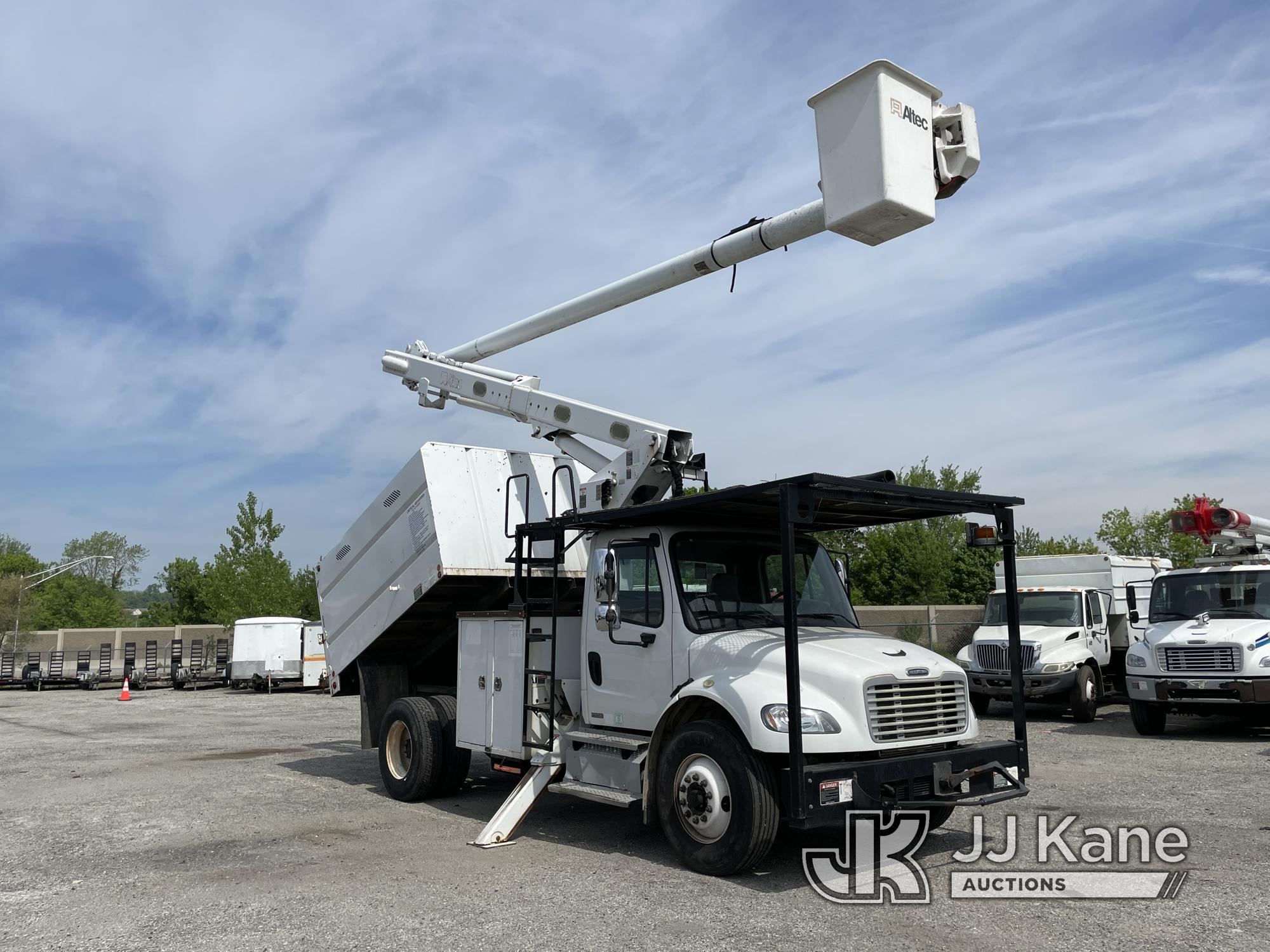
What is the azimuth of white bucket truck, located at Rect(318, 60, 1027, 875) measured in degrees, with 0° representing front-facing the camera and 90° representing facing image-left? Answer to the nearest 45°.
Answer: approximately 315°

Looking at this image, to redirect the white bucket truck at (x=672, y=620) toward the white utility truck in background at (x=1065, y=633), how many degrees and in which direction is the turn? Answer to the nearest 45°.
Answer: approximately 90° to its left

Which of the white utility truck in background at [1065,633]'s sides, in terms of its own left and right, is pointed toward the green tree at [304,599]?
right

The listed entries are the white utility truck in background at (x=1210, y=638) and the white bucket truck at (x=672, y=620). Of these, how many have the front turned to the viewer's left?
0

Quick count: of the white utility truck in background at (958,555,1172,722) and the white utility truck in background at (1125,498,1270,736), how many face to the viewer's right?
0

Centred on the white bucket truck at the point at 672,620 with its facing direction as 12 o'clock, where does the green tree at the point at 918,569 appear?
The green tree is roughly at 8 o'clock from the white bucket truck.

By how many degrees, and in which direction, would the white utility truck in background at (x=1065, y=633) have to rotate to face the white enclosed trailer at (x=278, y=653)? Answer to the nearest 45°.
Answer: approximately 45° to its right

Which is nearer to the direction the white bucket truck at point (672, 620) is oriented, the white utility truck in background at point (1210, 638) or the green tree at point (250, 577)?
the white utility truck in background

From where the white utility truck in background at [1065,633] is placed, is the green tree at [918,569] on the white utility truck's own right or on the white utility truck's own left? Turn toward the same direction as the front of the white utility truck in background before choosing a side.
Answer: on the white utility truck's own right

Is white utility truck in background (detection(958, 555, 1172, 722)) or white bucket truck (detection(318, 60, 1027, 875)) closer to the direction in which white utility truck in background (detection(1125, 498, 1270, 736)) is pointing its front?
the white bucket truck

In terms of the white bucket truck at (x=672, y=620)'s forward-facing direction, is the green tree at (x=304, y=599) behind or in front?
behind

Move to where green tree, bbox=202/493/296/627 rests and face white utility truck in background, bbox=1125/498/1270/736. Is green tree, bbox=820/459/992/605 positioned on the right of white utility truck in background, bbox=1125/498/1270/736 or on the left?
left
